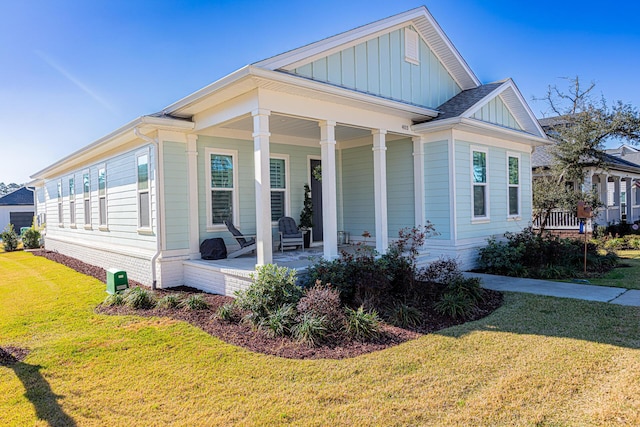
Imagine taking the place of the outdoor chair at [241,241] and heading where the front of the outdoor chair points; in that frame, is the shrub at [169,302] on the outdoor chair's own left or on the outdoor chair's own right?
on the outdoor chair's own right

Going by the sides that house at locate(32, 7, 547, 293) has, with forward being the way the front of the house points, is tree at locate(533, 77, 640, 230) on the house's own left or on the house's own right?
on the house's own left

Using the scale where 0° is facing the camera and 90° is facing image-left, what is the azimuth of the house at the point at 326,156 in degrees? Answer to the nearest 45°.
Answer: approximately 315°

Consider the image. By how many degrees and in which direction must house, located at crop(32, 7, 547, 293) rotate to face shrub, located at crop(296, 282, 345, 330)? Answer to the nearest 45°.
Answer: approximately 45° to its right

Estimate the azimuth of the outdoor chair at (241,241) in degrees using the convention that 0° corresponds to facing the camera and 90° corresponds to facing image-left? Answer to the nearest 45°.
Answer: approximately 270°

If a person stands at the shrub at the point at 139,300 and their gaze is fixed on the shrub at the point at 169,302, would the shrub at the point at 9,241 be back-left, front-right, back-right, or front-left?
back-left
